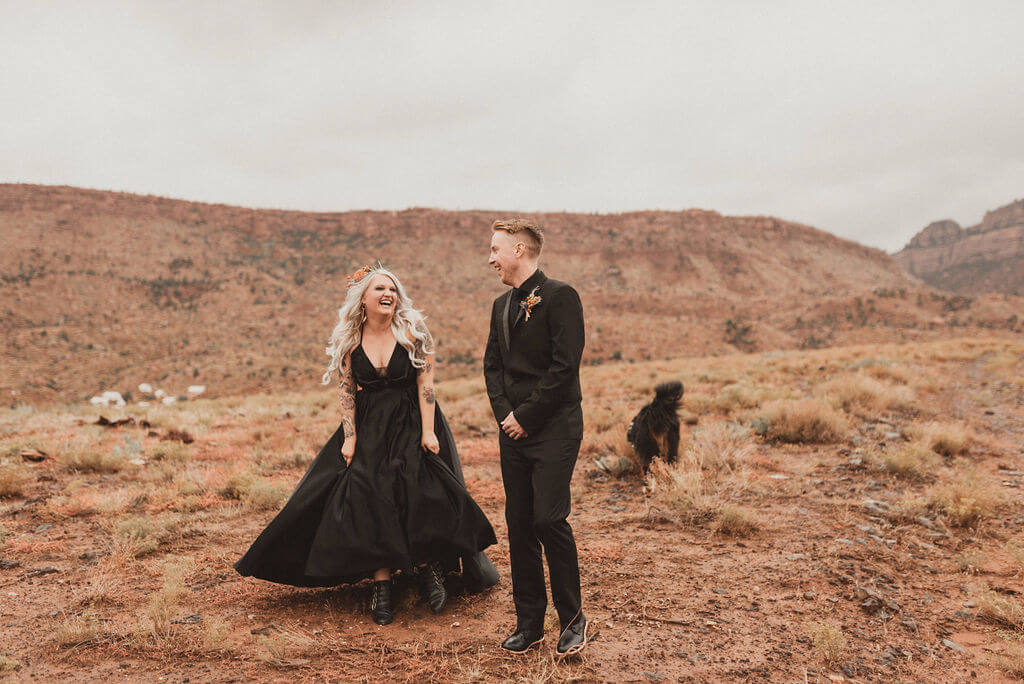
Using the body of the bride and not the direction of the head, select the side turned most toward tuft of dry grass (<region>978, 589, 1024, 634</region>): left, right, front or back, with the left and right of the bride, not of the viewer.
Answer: left

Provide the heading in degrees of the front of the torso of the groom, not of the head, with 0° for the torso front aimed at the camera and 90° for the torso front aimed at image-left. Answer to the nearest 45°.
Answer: approximately 45°

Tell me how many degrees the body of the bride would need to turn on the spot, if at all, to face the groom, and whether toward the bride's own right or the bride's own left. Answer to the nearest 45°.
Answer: approximately 45° to the bride's own left

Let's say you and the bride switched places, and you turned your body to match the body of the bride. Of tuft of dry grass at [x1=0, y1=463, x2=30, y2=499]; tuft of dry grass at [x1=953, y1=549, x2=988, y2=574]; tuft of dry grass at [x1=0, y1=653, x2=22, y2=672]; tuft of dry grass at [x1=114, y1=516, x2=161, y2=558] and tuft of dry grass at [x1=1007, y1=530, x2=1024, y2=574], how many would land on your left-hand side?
2

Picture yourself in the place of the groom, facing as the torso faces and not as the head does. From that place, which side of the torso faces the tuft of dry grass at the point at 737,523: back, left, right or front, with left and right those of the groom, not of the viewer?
back

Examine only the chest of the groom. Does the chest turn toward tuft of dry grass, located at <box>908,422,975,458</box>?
no

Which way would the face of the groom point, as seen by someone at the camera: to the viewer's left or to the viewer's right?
to the viewer's left

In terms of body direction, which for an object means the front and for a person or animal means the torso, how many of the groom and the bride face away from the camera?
0

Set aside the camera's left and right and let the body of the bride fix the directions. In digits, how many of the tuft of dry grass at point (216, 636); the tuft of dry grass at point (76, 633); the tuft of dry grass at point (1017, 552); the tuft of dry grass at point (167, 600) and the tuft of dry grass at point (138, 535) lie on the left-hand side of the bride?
1

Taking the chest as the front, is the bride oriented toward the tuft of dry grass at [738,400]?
no

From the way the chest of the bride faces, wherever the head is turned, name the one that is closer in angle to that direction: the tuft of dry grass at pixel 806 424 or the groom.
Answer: the groom

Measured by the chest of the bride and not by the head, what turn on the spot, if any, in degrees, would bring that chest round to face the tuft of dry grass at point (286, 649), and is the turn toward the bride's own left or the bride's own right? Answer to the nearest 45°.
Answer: approximately 45° to the bride's own right

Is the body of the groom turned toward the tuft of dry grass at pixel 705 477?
no

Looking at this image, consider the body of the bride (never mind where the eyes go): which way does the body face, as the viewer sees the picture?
toward the camera
